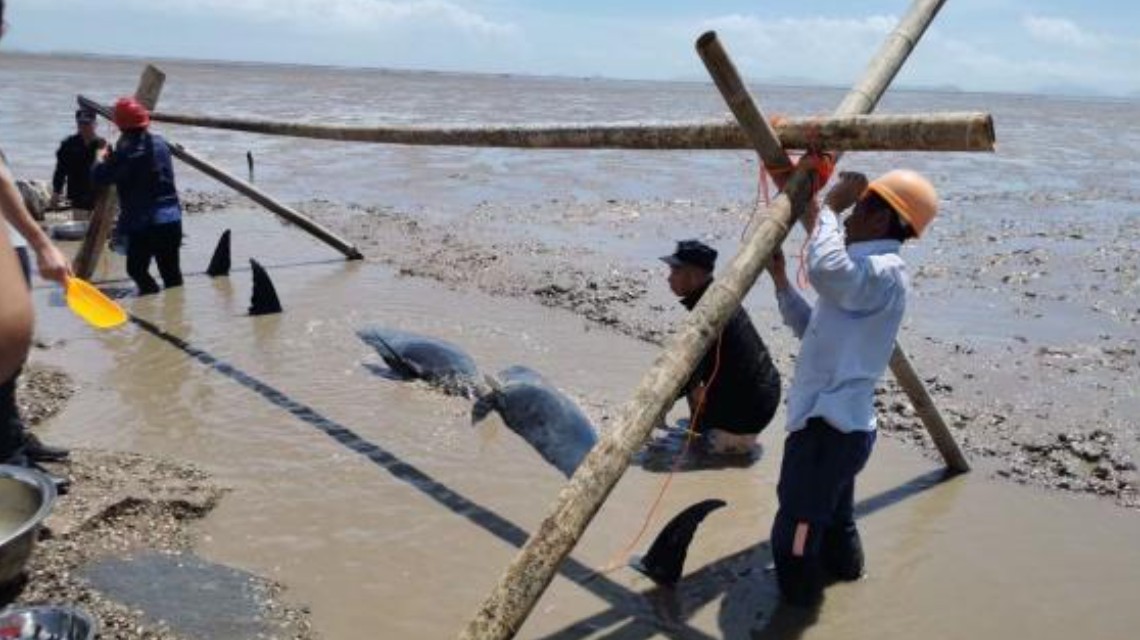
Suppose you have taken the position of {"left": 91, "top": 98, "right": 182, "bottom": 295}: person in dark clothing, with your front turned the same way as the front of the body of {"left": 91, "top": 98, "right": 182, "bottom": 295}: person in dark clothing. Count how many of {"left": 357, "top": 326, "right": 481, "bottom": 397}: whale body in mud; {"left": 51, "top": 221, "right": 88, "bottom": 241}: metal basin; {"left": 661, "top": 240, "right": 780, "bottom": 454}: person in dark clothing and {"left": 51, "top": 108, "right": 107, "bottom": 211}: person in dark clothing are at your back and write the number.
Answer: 2

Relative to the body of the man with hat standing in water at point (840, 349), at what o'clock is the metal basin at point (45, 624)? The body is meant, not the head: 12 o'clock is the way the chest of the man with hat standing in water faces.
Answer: The metal basin is roughly at 11 o'clock from the man with hat standing in water.

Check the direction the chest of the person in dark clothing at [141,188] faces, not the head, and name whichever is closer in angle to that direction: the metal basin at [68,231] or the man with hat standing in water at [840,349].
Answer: the metal basin

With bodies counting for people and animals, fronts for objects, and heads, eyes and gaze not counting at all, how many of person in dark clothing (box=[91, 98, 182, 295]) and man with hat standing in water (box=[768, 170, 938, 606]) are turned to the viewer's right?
0

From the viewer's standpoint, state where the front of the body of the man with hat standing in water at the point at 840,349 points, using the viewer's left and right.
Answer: facing to the left of the viewer

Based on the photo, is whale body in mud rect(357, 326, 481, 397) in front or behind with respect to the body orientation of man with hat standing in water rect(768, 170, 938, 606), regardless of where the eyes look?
in front

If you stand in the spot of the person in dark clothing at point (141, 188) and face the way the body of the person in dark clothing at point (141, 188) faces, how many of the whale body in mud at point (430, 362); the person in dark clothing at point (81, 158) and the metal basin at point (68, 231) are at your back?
1

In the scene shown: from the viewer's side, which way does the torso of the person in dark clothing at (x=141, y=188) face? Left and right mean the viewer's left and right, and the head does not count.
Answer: facing away from the viewer and to the left of the viewer

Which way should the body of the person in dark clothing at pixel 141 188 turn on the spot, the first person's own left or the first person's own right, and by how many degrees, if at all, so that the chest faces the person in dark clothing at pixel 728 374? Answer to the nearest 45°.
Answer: approximately 180°

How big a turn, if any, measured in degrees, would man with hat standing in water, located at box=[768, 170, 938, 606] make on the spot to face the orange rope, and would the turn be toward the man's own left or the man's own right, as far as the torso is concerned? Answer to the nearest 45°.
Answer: approximately 45° to the man's own right

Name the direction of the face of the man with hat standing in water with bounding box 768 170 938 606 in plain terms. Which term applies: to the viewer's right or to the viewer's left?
to the viewer's left

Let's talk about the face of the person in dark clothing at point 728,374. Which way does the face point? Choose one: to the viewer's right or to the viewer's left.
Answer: to the viewer's left

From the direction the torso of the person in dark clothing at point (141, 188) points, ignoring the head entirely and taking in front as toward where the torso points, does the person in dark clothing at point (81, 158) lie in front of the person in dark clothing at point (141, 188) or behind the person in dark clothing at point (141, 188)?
in front

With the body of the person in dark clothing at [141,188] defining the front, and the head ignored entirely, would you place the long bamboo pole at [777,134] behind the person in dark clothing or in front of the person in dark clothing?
behind

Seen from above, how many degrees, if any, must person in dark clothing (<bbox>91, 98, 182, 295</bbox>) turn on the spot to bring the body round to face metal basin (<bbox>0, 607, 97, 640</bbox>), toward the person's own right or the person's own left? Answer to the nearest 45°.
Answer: approximately 135° to the person's own left
